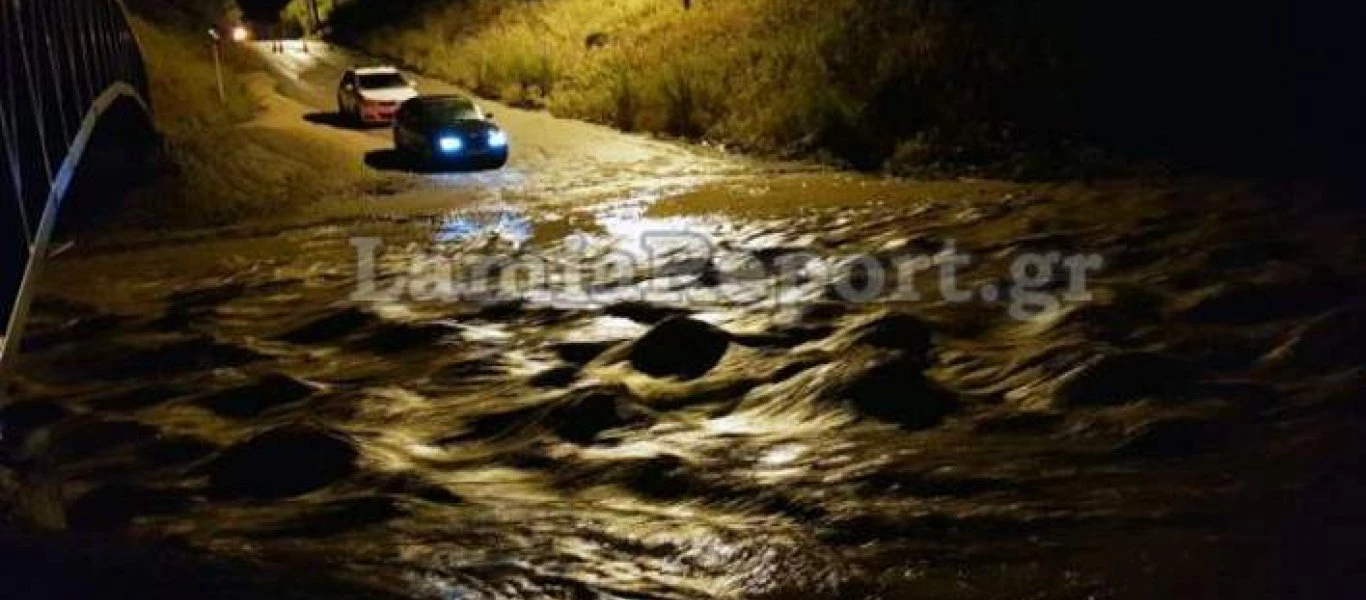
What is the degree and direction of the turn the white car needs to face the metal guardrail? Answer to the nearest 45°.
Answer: approximately 45° to its right

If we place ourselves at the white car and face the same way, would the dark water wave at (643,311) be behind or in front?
in front

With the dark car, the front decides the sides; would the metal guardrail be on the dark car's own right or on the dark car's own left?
on the dark car's own right

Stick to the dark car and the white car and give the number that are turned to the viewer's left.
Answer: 0

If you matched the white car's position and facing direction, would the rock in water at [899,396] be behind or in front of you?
in front

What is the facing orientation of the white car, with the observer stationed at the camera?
facing the viewer and to the right of the viewer

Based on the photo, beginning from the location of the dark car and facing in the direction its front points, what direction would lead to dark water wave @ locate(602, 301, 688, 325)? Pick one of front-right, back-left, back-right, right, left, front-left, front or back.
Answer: front-right

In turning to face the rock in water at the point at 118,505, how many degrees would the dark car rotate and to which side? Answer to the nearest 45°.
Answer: approximately 45° to its right

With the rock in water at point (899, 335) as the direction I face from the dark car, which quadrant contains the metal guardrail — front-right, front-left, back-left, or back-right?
front-right

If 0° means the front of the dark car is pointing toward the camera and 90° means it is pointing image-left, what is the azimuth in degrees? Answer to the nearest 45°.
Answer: approximately 315°

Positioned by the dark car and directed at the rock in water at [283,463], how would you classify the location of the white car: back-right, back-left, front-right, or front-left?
back-right

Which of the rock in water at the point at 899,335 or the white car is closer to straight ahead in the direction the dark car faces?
the rock in water
